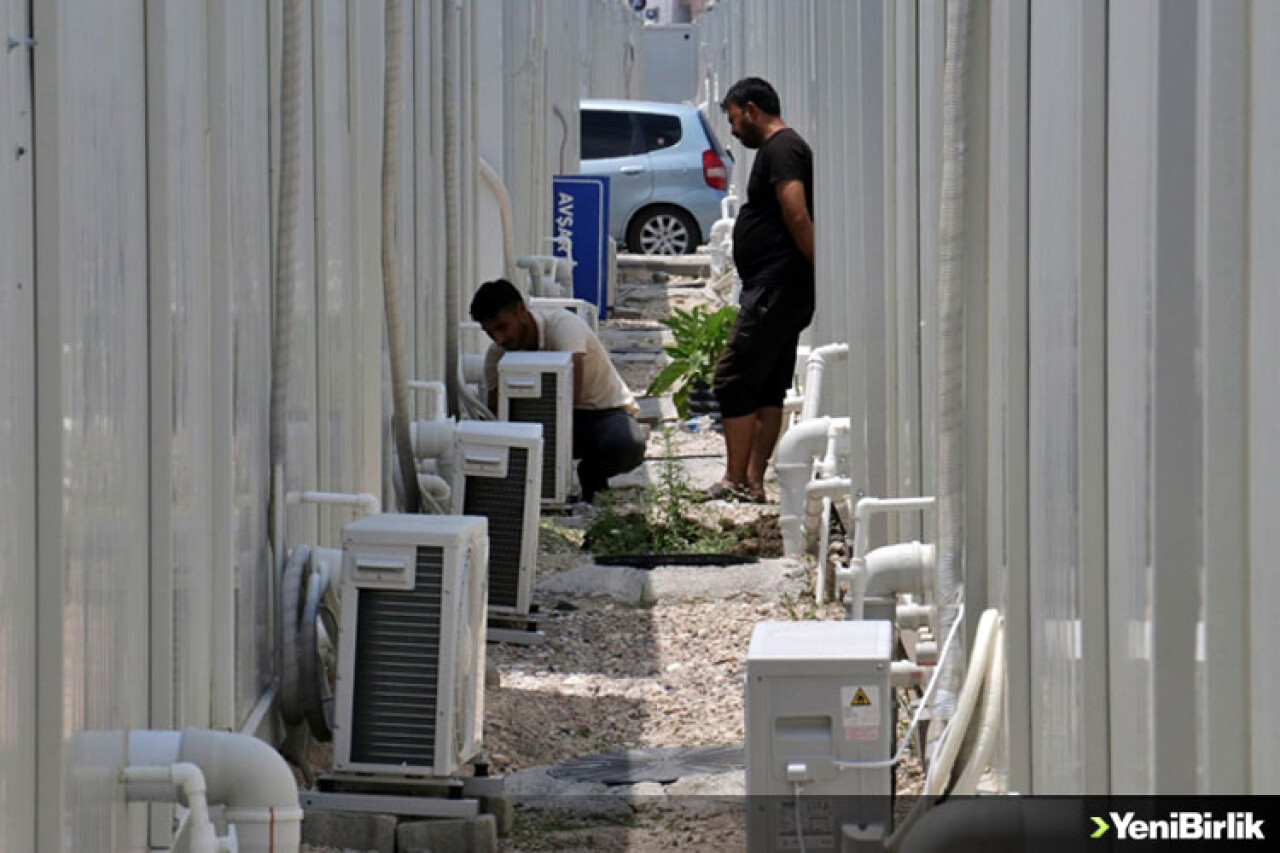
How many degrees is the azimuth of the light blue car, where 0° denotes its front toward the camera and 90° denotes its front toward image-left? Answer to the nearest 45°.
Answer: approximately 90°

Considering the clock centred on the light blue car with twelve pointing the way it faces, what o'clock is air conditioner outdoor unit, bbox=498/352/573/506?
The air conditioner outdoor unit is roughly at 9 o'clock from the light blue car.

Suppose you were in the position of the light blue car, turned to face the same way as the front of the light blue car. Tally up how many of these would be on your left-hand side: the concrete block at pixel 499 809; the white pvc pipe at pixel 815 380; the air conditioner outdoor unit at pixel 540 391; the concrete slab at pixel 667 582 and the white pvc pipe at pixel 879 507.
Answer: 5

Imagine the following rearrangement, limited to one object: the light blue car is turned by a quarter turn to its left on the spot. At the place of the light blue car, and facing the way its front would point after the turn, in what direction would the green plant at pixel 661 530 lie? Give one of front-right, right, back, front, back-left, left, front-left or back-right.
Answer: front

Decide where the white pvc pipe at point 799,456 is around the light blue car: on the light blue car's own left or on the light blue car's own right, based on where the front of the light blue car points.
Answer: on the light blue car's own left

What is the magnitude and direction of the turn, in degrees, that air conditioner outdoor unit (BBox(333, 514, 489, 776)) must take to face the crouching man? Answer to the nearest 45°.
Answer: approximately 90° to its left

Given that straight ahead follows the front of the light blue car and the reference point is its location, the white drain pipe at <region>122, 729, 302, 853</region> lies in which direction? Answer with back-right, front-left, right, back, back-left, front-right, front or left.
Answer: left

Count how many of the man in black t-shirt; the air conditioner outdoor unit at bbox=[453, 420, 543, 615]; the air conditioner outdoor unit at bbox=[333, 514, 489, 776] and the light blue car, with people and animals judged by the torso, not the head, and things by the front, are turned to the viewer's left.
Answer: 2

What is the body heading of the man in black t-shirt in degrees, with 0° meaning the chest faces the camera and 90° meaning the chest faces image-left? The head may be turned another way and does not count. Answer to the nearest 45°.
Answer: approximately 90°

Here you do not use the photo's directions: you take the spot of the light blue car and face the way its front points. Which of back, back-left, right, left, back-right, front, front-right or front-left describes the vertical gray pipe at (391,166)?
left

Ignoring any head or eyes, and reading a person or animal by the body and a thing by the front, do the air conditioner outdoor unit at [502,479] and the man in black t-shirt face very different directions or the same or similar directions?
very different directions

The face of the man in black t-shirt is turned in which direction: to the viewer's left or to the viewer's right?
to the viewer's left
